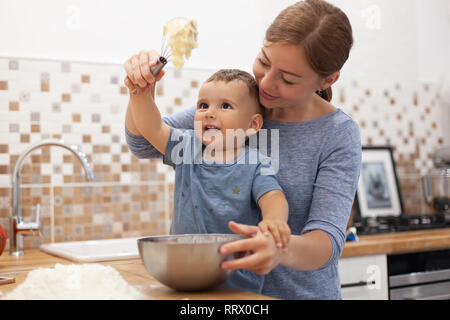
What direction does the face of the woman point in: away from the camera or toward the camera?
toward the camera

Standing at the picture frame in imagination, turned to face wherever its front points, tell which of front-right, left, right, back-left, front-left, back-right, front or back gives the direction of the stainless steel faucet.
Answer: front-right

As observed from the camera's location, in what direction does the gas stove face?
facing the viewer

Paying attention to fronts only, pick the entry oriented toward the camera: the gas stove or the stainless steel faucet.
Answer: the gas stove

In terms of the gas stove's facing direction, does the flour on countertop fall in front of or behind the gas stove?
in front

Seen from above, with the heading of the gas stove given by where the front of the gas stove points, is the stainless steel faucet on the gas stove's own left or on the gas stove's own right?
on the gas stove's own right

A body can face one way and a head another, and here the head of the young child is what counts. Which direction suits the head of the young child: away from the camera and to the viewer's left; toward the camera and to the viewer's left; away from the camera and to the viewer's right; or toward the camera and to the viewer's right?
toward the camera and to the viewer's left

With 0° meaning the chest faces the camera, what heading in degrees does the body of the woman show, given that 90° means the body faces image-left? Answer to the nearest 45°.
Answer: approximately 45°

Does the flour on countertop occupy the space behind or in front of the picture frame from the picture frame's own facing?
in front

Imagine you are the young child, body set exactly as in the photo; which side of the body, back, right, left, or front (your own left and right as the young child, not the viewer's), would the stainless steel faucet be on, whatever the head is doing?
right

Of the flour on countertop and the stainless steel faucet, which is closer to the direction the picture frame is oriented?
the flour on countertop

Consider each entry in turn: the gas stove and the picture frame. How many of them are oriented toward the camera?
2

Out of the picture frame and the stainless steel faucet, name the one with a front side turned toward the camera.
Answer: the picture frame
